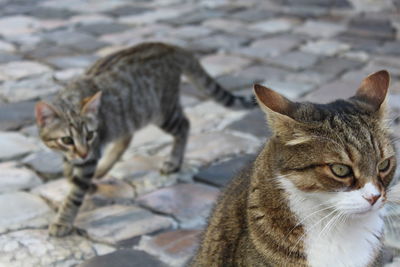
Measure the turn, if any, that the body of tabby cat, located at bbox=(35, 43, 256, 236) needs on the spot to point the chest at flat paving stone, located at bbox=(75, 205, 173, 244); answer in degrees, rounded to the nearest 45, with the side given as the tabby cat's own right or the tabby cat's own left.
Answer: approximately 45° to the tabby cat's own left

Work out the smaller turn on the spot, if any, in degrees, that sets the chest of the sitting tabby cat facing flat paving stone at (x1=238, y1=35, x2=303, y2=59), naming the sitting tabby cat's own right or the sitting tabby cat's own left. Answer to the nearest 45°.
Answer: approximately 135° to the sitting tabby cat's own left

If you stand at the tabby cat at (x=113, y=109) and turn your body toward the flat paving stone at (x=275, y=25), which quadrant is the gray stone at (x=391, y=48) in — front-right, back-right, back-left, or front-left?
front-right

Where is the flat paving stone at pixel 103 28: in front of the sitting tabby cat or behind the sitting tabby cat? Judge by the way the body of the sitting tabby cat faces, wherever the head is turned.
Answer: behind

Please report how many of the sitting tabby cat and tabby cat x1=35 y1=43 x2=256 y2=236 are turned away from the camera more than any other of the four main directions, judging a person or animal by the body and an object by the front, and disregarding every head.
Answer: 0

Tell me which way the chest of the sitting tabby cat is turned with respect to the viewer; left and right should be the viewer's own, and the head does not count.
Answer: facing the viewer and to the right of the viewer

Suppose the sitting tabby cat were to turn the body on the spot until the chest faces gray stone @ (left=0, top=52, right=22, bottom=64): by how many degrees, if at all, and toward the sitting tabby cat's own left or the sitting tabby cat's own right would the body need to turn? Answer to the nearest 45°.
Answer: approximately 180°

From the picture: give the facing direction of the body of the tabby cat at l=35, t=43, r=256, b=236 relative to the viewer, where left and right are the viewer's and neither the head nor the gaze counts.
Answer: facing the viewer and to the left of the viewer

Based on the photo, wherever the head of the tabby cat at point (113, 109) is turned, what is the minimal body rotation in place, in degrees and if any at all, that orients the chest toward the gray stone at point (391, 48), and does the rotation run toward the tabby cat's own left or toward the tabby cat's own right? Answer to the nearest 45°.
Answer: approximately 180°

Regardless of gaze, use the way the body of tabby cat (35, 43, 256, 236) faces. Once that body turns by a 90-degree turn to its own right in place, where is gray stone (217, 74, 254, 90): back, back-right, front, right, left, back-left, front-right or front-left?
right

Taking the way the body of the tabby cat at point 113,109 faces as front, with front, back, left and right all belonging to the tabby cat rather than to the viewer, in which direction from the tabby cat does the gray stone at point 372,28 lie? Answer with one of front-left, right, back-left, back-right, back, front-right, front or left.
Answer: back

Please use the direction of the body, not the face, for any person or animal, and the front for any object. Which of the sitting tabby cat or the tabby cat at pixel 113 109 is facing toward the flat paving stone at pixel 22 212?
the tabby cat

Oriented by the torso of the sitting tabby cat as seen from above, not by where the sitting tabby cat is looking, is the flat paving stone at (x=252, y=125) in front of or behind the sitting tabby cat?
behind

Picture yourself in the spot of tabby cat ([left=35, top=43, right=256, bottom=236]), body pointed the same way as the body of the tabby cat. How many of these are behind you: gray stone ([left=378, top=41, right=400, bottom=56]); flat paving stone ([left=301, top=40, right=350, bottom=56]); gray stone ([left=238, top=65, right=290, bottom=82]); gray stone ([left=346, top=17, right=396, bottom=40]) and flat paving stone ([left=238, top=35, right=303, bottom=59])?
5

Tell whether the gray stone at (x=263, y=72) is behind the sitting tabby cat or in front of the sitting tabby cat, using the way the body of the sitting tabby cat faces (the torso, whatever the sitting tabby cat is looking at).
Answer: behind

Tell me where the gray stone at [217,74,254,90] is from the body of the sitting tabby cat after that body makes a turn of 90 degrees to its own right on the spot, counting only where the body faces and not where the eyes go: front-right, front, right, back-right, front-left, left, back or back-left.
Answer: back-right

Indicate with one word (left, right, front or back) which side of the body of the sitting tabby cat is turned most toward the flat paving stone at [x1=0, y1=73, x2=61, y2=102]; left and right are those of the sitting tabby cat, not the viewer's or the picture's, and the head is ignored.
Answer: back

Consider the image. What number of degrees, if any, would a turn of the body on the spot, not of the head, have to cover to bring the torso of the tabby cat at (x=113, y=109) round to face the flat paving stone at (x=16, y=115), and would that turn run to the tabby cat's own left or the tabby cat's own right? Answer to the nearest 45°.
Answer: approximately 90° to the tabby cat's own right

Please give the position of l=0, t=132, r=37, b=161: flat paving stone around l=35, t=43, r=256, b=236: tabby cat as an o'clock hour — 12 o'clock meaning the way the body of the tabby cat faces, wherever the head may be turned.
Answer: The flat paving stone is roughly at 2 o'clock from the tabby cat.
